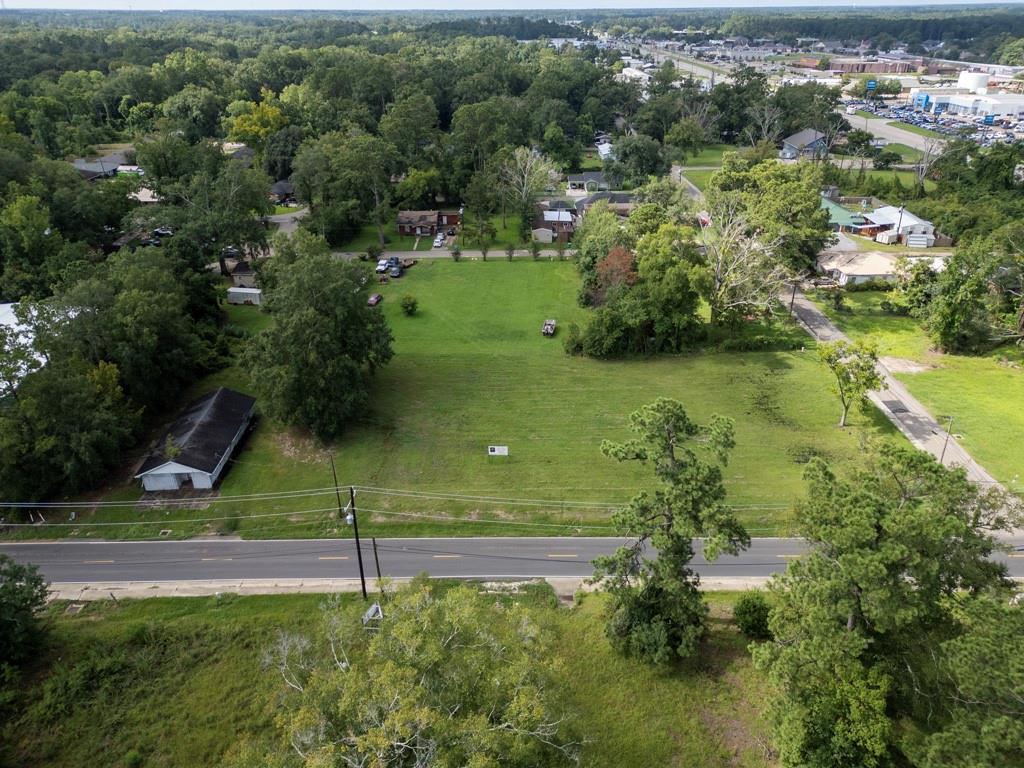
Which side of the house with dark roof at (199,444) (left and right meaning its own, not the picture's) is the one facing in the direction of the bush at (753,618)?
left

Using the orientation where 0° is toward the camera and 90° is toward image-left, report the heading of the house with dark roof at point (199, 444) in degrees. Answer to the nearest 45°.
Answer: approximately 45°
